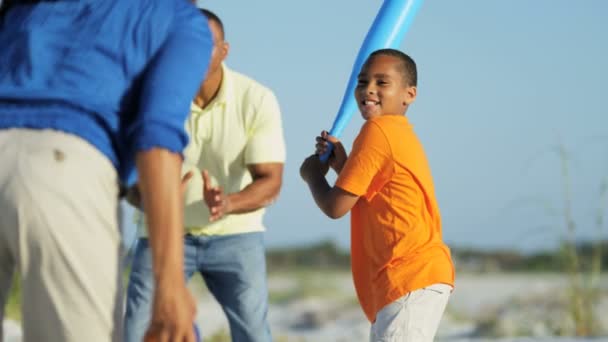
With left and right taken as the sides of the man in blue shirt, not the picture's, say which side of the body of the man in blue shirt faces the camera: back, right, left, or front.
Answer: back

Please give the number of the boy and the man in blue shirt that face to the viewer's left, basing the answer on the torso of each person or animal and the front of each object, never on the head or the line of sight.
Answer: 1

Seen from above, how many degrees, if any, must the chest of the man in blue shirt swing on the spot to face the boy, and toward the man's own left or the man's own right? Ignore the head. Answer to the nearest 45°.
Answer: approximately 45° to the man's own right

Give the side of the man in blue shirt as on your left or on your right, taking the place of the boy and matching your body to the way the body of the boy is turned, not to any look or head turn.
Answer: on your left

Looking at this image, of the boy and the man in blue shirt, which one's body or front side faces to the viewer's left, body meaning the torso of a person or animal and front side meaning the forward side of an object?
the boy

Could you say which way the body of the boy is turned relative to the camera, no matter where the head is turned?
to the viewer's left

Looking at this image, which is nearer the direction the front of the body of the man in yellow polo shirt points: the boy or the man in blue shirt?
the man in blue shirt

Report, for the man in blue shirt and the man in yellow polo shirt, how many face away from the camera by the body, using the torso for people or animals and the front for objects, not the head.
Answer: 1

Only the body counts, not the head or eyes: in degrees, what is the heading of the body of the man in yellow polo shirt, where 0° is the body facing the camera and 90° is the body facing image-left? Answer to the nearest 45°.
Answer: approximately 45°
